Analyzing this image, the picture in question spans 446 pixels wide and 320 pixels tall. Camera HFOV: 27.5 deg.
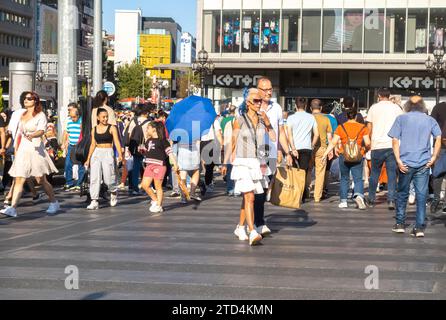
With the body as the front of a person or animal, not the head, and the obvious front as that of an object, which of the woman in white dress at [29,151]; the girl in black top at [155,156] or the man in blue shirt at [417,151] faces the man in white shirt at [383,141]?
the man in blue shirt

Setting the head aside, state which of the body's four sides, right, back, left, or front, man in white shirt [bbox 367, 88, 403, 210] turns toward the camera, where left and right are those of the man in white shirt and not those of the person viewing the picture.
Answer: back

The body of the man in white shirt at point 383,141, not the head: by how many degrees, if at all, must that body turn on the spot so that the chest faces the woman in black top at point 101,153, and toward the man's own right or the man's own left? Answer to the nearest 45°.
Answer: approximately 90° to the man's own left

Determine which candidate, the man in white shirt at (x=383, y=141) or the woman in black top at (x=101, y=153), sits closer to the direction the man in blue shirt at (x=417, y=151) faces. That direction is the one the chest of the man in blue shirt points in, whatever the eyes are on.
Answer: the man in white shirt

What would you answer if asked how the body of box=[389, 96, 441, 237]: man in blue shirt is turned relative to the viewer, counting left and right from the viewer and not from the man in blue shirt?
facing away from the viewer

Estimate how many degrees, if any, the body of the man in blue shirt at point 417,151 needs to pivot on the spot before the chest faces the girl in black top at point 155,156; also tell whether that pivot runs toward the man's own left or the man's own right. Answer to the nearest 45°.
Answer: approximately 45° to the man's own left

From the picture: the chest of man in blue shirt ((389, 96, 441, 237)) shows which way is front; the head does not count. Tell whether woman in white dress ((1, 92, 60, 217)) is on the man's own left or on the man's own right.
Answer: on the man's own left

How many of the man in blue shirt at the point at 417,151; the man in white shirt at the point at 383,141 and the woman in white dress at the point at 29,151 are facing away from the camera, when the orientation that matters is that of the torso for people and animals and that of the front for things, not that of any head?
2

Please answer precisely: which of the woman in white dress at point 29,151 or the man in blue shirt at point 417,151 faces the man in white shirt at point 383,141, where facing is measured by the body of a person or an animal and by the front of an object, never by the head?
the man in blue shirt
